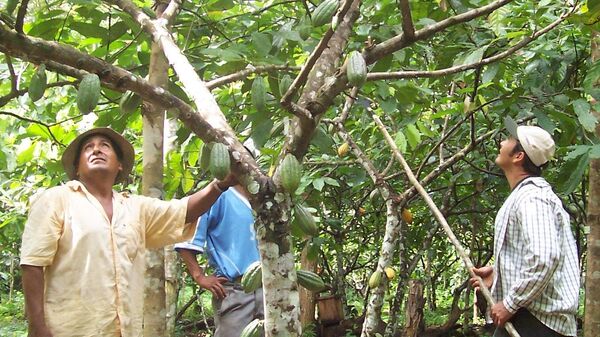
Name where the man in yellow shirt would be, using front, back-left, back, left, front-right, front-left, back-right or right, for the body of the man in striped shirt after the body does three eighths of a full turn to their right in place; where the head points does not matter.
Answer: back

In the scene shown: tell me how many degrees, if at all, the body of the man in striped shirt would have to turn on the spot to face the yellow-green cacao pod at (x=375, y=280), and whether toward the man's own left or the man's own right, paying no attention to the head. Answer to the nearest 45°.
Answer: approximately 45° to the man's own right

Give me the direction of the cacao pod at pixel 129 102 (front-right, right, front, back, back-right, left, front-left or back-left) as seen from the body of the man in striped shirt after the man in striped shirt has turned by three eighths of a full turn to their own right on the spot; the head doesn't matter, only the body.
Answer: back

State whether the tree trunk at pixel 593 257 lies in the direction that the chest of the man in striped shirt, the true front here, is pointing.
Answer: no

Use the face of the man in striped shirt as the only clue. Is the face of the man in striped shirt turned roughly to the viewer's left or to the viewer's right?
to the viewer's left

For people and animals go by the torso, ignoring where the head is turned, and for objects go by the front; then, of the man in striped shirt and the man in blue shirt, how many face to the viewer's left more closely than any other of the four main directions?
1

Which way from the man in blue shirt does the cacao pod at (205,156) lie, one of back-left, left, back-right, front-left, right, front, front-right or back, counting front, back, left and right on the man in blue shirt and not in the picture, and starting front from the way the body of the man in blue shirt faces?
front-right

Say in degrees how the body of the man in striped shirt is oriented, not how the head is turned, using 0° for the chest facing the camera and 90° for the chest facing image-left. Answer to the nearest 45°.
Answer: approximately 90°

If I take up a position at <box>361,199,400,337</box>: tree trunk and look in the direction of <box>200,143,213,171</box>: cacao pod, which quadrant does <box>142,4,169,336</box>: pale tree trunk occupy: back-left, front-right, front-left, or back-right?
front-right
